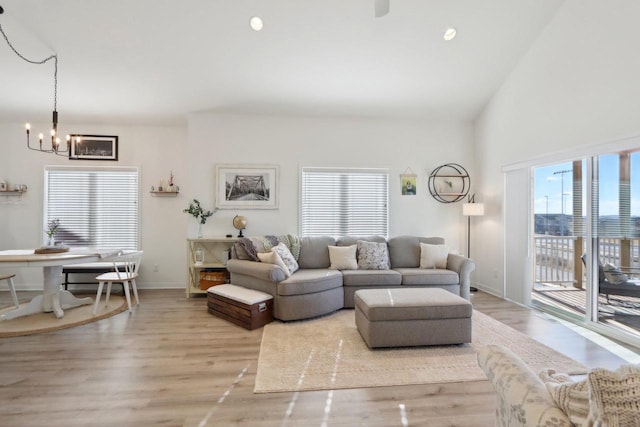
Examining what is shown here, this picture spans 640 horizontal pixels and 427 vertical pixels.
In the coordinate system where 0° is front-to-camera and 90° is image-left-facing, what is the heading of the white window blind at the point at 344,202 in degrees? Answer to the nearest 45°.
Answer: approximately 0°

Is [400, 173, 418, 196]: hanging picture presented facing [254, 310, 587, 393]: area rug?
yes

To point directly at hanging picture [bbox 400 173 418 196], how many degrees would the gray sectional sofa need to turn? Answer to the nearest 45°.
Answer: approximately 135° to its left

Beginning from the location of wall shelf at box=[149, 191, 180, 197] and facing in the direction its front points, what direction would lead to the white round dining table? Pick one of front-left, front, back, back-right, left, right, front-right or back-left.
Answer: front-right

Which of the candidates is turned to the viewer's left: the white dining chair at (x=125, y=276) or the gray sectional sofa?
the white dining chair

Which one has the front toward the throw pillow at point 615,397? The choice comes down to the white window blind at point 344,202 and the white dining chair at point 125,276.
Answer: the white window blind

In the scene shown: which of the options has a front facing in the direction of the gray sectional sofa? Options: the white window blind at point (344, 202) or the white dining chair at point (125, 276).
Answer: the white window blind

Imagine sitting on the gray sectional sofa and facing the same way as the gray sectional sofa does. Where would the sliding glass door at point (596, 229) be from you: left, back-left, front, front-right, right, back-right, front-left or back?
left

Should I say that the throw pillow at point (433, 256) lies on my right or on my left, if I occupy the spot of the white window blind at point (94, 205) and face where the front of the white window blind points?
on my left

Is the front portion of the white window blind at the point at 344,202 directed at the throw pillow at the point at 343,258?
yes

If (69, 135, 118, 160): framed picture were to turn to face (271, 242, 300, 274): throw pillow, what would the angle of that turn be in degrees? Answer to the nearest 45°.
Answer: approximately 45° to its left

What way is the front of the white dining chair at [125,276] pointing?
to the viewer's left

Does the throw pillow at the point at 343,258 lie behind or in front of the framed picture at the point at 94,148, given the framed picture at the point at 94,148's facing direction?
in front

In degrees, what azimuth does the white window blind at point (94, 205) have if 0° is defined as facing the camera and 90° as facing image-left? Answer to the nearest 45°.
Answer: approximately 0°

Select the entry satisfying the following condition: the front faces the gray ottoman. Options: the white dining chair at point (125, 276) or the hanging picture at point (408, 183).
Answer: the hanging picture
